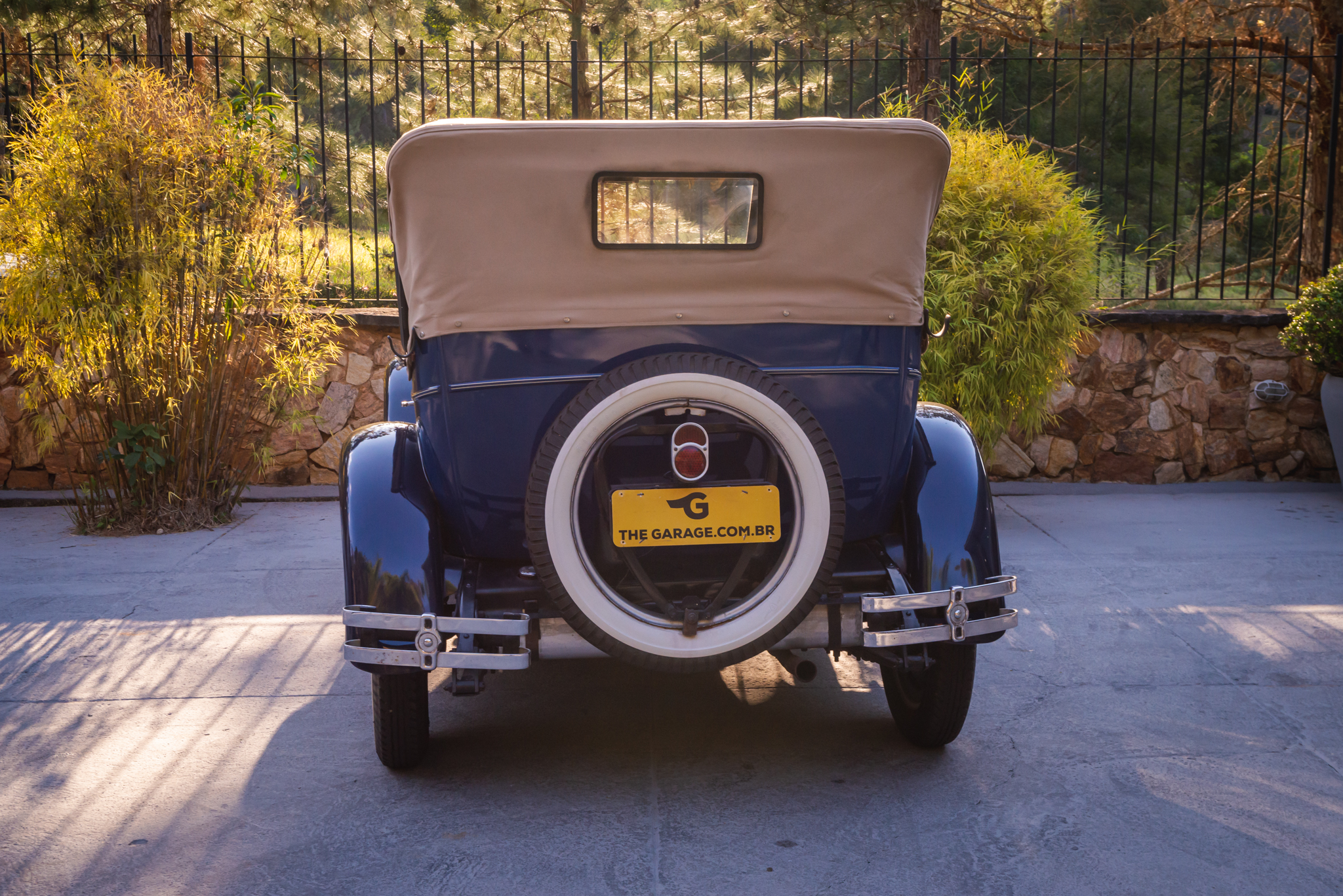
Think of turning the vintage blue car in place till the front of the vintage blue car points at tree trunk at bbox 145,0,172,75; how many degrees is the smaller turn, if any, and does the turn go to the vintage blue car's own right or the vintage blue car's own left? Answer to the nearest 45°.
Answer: approximately 45° to the vintage blue car's own left

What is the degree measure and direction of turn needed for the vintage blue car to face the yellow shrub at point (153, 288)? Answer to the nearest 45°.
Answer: approximately 45° to its left

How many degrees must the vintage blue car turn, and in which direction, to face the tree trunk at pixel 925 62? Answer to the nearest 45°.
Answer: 0° — it already faces it

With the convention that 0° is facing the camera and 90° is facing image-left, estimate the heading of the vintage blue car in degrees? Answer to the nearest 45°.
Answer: approximately 180°
